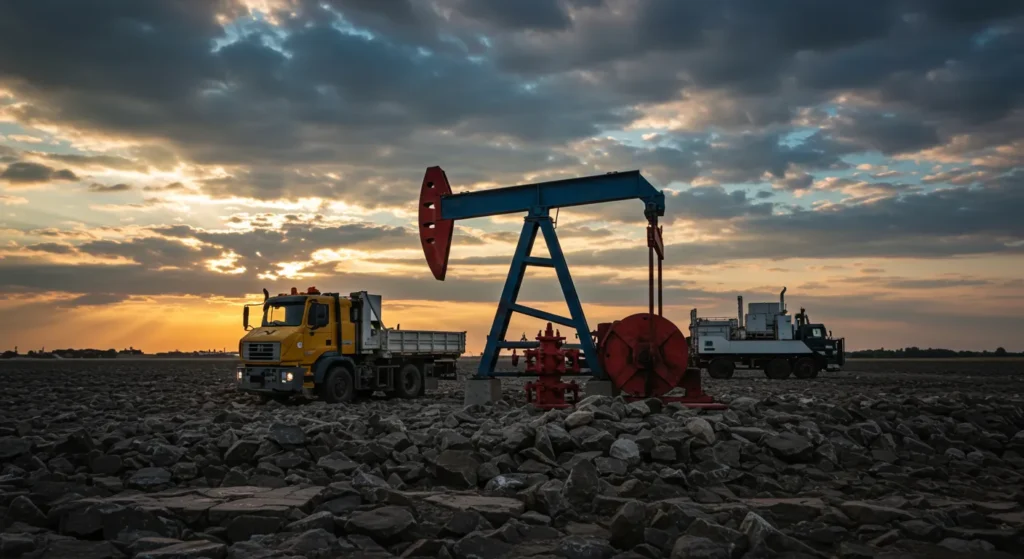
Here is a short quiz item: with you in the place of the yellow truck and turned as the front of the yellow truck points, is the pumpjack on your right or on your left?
on your left

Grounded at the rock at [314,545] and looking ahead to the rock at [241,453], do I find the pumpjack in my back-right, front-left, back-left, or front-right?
front-right

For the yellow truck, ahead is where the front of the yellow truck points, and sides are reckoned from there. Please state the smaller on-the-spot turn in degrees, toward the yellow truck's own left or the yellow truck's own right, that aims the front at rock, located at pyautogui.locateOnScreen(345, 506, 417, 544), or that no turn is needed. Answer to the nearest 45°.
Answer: approximately 45° to the yellow truck's own left

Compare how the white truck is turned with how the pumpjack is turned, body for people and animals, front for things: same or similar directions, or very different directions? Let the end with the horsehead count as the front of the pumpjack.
very different directions

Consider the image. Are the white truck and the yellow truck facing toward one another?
no

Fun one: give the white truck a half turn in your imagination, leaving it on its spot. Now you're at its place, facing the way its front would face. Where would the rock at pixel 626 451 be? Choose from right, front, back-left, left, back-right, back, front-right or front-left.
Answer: left

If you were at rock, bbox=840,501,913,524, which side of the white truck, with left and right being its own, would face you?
right

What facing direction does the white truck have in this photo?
to the viewer's right

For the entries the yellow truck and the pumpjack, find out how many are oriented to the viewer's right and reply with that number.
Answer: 0

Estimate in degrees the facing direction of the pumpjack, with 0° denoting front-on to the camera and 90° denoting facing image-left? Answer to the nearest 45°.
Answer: approximately 90°

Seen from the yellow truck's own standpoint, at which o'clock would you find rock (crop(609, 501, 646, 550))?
The rock is roughly at 10 o'clock from the yellow truck.

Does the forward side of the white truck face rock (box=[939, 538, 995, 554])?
no

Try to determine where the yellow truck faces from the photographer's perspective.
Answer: facing the viewer and to the left of the viewer

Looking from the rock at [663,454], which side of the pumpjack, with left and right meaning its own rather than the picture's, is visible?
left

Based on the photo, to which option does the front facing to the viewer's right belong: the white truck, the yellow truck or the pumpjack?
the white truck

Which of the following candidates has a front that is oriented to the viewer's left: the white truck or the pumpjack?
the pumpjack

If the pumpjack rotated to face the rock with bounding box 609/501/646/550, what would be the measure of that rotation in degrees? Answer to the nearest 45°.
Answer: approximately 90° to its left

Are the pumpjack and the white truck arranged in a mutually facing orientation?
no

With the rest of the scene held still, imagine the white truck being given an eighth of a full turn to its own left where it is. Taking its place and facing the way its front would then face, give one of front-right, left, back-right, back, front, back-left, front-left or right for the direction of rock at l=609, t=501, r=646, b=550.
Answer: back-right

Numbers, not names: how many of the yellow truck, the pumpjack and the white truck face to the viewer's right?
1

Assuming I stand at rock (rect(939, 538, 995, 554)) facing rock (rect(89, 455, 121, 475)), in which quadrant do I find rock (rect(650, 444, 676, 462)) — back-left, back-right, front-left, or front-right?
front-right
